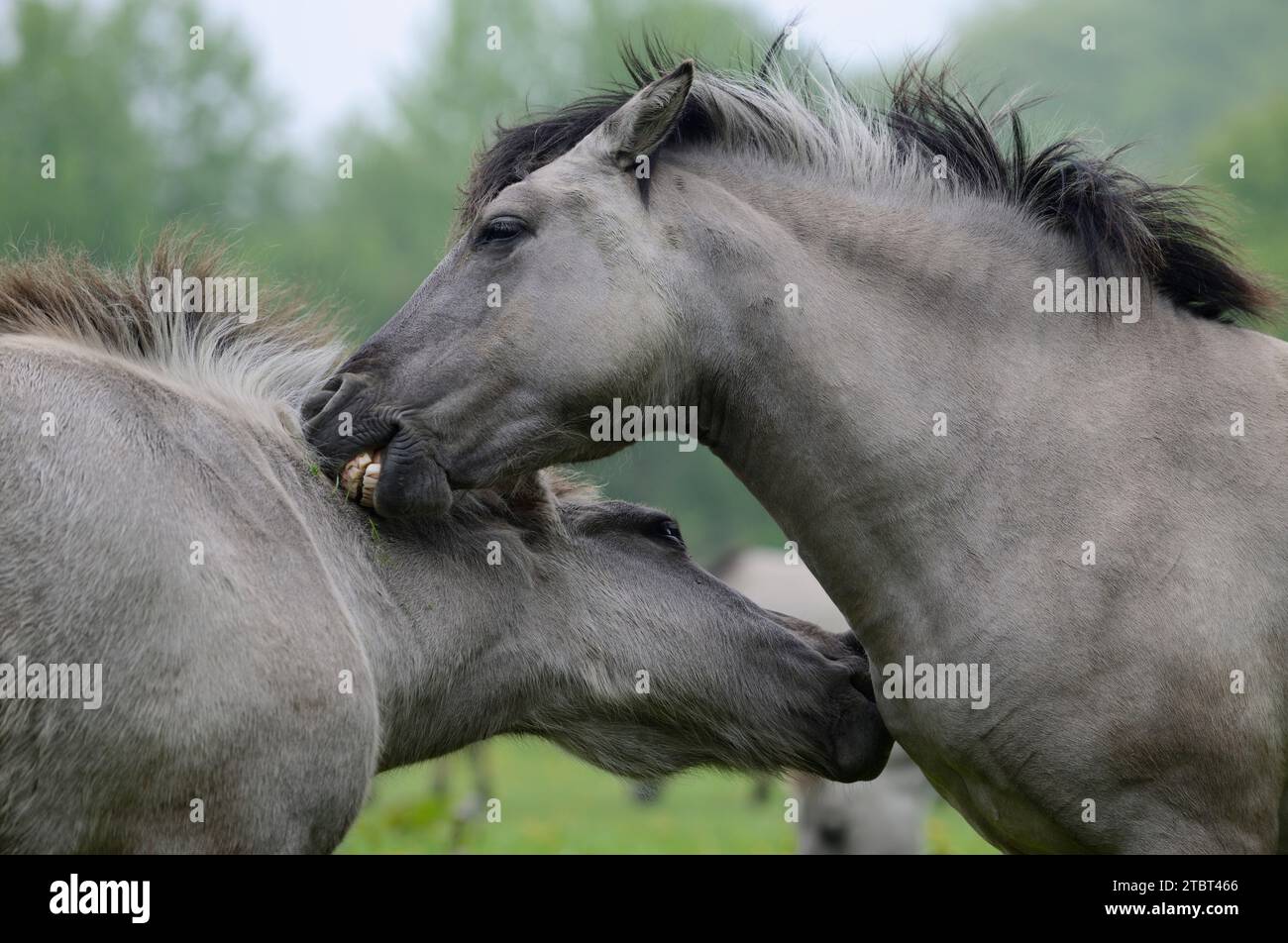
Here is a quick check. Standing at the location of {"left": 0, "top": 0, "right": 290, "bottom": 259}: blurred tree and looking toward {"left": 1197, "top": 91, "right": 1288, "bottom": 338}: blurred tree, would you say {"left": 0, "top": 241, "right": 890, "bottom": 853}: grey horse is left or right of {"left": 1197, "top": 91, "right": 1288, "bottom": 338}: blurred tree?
right

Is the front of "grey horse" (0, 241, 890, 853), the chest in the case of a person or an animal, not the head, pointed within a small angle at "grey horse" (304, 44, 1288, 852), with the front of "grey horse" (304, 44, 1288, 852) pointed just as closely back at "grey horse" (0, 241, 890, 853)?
yes

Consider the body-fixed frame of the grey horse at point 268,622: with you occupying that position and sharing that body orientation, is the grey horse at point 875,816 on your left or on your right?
on your left

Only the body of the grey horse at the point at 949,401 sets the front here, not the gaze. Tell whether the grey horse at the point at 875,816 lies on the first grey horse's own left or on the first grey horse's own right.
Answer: on the first grey horse's own right

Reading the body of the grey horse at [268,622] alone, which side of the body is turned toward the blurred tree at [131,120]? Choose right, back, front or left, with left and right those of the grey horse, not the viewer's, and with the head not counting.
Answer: left

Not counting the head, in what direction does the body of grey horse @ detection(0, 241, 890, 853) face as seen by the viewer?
to the viewer's right

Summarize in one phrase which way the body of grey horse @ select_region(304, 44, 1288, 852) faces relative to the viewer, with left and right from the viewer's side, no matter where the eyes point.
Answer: facing to the left of the viewer

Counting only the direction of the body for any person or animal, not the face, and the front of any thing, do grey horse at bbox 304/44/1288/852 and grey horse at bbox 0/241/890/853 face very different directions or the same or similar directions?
very different directions
